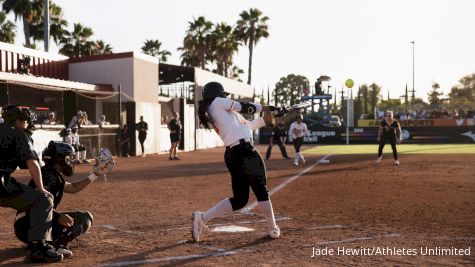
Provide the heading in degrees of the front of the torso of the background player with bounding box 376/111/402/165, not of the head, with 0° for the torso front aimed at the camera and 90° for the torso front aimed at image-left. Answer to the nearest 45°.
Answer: approximately 0°

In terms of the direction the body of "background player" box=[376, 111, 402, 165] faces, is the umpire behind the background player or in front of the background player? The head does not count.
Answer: in front

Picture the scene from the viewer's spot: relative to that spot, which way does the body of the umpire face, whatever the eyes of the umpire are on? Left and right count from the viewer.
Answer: facing to the right of the viewer

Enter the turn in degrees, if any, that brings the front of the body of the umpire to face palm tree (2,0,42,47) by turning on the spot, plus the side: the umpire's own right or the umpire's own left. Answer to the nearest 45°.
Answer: approximately 90° to the umpire's own left

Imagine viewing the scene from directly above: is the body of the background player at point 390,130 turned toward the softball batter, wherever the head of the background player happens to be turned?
yes

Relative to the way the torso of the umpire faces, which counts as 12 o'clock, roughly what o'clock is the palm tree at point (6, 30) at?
The palm tree is roughly at 9 o'clock from the umpire.

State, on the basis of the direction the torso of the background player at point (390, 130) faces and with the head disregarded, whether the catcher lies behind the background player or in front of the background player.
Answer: in front

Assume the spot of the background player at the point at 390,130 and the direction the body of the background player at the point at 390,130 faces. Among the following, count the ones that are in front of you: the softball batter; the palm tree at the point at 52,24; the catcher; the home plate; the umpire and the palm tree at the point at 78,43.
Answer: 4

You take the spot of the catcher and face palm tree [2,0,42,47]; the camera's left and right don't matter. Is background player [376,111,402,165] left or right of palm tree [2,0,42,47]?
right

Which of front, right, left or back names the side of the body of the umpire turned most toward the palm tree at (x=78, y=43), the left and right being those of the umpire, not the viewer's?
left

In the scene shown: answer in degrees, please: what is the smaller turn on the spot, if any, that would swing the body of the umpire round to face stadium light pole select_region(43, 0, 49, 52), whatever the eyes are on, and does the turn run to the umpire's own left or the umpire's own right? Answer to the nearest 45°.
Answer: approximately 90° to the umpire's own left

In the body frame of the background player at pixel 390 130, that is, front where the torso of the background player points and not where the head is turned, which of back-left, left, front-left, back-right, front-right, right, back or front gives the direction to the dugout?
right

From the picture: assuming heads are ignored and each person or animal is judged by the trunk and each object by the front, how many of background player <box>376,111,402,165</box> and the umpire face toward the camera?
1

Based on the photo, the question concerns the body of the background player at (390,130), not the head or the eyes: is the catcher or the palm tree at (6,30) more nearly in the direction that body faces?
the catcher

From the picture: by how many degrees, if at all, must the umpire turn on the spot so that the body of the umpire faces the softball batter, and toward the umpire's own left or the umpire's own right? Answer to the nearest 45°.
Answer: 0° — they already face them

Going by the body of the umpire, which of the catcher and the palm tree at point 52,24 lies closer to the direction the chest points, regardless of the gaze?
the catcher
